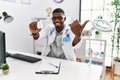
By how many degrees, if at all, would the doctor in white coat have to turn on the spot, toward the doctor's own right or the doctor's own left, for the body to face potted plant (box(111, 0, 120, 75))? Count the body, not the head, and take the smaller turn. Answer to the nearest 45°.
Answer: approximately 135° to the doctor's own left

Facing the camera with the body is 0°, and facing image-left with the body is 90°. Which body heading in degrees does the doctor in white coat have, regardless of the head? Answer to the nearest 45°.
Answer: approximately 0°

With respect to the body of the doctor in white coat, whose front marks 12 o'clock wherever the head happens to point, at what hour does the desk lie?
The desk is roughly at 12 o'clock from the doctor in white coat.

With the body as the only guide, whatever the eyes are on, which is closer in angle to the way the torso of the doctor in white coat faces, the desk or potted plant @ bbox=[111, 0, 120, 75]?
the desk
